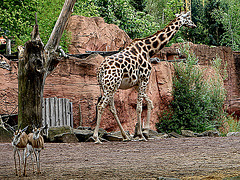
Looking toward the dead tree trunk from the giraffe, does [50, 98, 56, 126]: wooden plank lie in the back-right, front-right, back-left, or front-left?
front-right

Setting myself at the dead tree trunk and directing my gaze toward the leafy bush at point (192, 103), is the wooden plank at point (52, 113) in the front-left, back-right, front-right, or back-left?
front-left

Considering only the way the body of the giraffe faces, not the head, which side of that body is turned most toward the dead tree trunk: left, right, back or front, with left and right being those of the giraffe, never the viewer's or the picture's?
back

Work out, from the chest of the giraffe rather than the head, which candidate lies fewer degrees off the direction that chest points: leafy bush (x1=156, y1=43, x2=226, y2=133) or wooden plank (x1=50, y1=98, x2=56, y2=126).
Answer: the leafy bush

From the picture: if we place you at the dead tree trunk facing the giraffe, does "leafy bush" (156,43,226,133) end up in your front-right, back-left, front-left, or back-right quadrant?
front-left

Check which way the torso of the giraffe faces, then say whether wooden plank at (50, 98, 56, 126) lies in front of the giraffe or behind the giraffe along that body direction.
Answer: behind

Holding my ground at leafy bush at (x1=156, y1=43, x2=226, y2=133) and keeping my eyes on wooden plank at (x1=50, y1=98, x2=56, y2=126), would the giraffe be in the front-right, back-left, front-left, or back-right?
front-left

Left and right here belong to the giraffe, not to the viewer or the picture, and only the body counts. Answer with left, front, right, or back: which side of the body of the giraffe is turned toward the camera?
right

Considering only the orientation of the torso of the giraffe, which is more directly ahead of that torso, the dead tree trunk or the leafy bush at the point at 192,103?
the leafy bush
